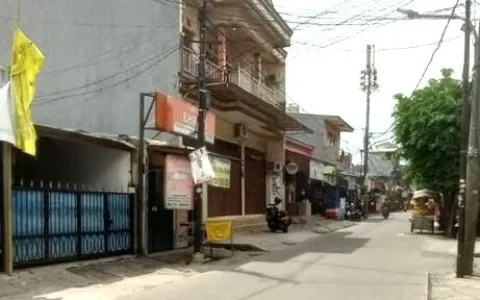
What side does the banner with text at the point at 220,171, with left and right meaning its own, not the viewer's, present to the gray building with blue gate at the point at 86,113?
right

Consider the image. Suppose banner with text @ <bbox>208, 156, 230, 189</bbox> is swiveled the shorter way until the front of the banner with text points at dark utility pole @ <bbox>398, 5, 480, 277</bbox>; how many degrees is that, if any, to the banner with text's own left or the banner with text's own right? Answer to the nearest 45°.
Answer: approximately 45° to the banner with text's own left

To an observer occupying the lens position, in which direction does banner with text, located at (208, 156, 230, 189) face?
facing the viewer

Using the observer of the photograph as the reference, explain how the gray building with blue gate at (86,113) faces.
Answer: facing the viewer and to the right of the viewer

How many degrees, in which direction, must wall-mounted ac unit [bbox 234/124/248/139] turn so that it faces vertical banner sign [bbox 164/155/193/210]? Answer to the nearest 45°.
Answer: approximately 45° to its right

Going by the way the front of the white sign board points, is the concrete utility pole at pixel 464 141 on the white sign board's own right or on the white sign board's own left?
on the white sign board's own left

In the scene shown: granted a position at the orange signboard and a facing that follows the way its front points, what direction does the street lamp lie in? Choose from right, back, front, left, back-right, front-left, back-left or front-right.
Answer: front-left

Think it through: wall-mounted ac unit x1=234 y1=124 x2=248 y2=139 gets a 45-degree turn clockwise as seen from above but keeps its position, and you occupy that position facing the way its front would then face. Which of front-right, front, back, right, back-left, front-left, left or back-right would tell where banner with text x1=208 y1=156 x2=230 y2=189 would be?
front

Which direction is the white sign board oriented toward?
toward the camera
